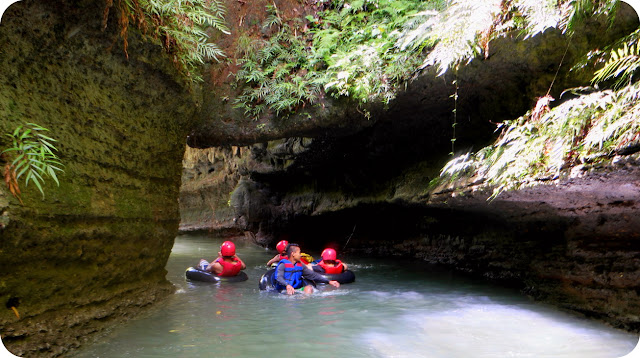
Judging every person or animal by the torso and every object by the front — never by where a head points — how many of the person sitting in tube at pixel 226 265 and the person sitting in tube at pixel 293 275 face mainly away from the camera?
1

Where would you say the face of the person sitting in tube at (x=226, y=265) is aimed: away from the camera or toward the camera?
away from the camera

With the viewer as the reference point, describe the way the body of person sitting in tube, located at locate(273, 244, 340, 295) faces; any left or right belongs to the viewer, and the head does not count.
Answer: facing the viewer and to the right of the viewer

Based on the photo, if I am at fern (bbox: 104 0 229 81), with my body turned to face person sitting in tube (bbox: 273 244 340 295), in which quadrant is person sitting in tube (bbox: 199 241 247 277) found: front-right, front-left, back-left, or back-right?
front-left

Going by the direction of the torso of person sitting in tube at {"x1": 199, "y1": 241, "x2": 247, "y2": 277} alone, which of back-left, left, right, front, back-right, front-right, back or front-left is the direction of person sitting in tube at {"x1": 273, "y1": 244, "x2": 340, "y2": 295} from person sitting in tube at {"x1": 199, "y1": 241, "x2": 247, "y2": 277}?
back-right

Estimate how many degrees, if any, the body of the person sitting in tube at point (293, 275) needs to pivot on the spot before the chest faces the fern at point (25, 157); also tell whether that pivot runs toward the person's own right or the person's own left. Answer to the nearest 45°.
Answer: approximately 90° to the person's own right

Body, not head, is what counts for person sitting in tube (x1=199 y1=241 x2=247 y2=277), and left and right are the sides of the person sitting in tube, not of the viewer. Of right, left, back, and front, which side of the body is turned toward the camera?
back
